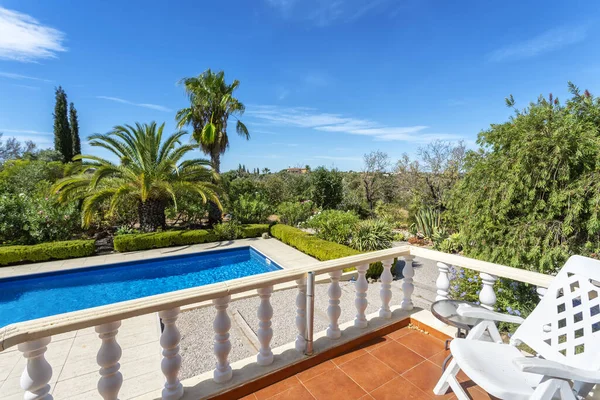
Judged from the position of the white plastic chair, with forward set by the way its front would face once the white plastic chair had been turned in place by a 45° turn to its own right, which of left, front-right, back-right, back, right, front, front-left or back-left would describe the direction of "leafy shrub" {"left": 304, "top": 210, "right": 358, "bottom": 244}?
front-right

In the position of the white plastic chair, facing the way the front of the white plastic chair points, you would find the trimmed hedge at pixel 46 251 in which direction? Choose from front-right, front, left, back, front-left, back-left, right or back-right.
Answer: front-right

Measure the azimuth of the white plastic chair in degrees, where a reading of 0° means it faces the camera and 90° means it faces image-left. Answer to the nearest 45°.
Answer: approximately 45°

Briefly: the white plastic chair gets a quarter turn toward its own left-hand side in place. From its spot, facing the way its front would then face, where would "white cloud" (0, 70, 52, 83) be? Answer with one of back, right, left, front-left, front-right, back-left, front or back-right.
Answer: back-right

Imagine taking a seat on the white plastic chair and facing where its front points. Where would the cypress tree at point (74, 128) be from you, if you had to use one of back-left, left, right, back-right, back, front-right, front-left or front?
front-right

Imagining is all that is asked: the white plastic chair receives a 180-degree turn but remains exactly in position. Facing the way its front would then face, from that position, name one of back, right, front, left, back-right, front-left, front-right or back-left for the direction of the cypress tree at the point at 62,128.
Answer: back-left

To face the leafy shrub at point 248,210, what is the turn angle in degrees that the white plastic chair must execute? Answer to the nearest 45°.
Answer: approximately 90° to its right

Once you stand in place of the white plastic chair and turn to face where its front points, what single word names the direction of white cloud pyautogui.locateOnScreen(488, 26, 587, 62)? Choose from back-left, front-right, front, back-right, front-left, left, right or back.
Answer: back-right

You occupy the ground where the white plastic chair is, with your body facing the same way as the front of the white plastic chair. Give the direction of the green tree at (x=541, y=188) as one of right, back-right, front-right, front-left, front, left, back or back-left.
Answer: back-right

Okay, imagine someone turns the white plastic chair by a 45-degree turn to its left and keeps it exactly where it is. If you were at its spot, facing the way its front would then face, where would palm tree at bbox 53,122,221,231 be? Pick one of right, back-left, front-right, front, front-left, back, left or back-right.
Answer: right

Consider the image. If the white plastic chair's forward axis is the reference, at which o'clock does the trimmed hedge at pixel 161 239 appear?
The trimmed hedge is roughly at 2 o'clock from the white plastic chair.

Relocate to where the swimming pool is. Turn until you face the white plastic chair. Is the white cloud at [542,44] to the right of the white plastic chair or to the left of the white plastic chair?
left

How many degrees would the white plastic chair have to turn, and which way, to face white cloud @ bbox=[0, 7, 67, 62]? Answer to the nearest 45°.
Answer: approximately 45° to its right
